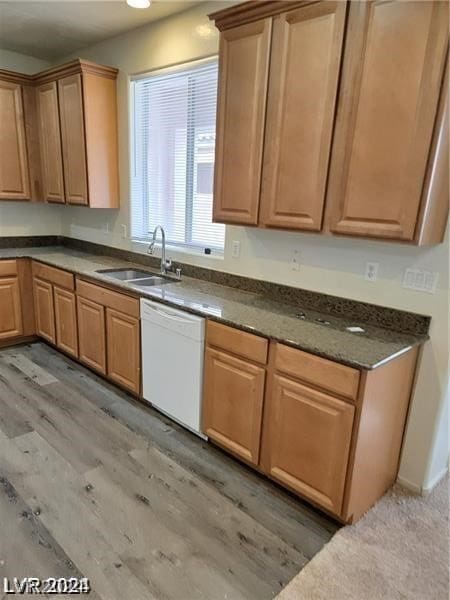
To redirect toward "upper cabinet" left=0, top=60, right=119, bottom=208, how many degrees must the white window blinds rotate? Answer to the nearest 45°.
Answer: approximately 90° to its right

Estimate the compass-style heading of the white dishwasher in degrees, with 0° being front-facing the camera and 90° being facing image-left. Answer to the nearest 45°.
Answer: approximately 45°

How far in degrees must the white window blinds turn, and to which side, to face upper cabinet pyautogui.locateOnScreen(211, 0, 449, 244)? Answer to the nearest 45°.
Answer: approximately 90° to its left

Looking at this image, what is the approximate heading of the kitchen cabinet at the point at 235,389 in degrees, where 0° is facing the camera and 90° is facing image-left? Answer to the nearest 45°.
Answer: approximately 45°

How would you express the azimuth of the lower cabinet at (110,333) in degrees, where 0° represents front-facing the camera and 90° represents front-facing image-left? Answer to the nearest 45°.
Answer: approximately 45°

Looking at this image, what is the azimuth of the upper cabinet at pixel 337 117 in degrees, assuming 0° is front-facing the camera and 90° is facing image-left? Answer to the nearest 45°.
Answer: approximately 45°

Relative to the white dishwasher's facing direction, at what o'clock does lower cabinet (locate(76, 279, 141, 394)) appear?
The lower cabinet is roughly at 3 o'clock from the white dishwasher.

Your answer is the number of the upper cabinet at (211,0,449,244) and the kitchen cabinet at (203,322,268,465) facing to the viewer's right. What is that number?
0

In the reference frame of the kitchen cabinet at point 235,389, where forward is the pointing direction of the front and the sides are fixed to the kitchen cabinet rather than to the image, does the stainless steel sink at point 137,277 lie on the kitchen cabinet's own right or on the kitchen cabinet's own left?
on the kitchen cabinet's own right
